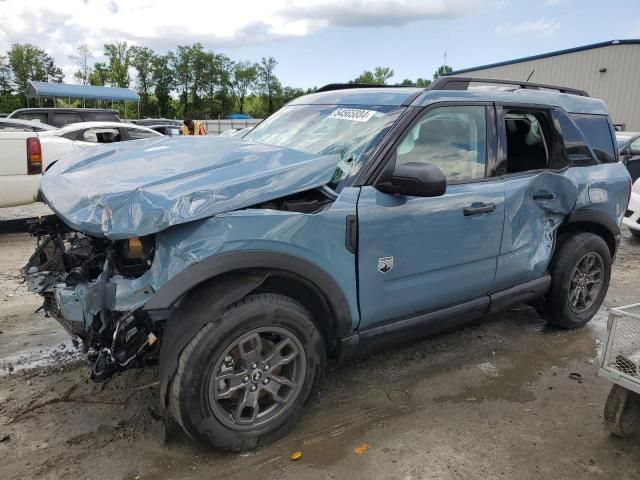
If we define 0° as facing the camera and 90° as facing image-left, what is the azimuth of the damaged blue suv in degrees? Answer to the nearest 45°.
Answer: approximately 45°

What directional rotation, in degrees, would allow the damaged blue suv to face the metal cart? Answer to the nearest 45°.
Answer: approximately 135° to its left

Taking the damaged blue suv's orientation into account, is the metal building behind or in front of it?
behind

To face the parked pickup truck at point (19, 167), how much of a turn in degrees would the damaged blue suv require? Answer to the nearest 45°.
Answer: approximately 90° to its right

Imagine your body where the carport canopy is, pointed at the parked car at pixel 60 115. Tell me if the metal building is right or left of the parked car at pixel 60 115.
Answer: left

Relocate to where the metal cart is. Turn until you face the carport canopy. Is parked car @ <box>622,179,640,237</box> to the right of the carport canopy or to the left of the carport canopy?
right

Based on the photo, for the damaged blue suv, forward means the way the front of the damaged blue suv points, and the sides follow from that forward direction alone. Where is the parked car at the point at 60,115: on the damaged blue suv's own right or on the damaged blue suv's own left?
on the damaged blue suv's own right

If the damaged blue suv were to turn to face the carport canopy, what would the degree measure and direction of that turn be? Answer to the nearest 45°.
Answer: approximately 90° to its right

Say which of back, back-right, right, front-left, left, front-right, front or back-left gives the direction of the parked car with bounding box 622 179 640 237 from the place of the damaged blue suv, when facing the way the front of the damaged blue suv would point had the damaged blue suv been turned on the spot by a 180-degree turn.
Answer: front
